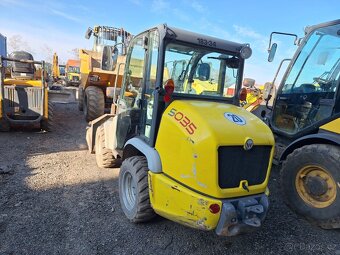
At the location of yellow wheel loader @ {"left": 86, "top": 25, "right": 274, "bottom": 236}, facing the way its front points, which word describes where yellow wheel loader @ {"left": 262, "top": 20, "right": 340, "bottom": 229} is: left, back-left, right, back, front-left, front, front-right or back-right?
right

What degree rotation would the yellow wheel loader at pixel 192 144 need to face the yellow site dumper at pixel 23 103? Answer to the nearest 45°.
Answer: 0° — it already faces it

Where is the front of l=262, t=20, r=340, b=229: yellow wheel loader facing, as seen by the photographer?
facing to the left of the viewer

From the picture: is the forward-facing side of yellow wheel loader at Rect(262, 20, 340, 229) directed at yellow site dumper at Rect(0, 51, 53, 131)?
yes

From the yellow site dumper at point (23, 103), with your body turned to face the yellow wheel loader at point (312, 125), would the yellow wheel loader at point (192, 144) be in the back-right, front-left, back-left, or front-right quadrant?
front-right

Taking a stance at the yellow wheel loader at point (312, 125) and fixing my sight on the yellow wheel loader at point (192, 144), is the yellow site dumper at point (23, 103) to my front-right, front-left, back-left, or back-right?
front-right

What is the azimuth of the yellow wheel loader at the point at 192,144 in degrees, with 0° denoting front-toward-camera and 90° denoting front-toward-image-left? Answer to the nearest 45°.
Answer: approximately 135°

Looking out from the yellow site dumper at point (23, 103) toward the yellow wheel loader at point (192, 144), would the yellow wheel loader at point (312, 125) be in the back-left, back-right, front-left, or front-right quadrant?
front-left
